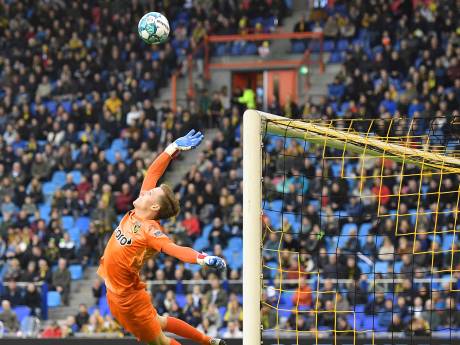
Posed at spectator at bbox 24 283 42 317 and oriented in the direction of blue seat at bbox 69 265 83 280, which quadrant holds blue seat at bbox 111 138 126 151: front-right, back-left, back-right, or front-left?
front-left

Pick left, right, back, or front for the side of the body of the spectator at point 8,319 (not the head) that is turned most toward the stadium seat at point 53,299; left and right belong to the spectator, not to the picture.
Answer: left

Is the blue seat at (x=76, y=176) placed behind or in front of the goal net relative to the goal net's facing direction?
in front

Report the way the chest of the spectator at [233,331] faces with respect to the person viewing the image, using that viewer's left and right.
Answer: facing the viewer

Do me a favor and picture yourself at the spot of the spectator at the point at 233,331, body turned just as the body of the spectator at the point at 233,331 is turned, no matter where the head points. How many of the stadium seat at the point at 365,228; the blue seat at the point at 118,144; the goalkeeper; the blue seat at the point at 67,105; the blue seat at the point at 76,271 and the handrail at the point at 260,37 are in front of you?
1

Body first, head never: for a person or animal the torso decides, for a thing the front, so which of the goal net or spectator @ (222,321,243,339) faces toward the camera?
the spectator

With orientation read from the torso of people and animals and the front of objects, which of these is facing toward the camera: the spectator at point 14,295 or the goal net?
the spectator

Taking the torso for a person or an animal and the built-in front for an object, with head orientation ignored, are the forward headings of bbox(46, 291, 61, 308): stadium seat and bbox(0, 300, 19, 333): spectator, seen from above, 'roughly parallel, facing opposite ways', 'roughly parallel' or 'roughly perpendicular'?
roughly parallel

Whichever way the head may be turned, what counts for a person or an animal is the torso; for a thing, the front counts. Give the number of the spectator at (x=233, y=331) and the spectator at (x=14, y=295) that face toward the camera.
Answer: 2
